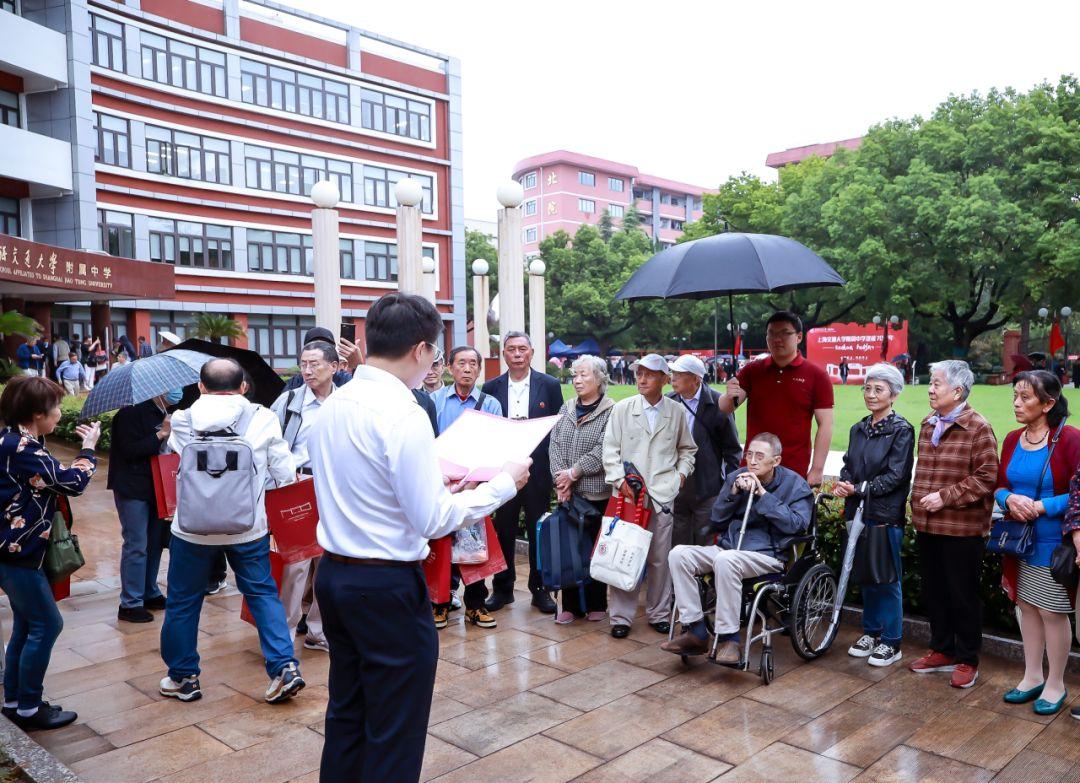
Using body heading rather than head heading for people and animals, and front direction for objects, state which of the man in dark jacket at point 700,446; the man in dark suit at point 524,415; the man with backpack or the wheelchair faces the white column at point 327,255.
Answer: the man with backpack

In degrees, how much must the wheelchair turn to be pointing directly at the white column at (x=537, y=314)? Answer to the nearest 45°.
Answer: approximately 135° to its right

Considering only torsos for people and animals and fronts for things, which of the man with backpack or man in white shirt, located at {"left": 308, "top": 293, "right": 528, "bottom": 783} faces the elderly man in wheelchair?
the man in white shirt

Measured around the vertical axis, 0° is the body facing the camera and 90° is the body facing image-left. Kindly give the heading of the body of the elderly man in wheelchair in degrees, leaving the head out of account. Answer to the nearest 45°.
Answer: approximately 45°

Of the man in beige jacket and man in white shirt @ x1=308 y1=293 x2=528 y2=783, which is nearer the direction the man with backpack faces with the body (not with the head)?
the man in beige jacket

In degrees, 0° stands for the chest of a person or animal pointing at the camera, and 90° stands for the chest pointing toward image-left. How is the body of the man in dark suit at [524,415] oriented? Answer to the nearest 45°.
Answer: approximately 0°

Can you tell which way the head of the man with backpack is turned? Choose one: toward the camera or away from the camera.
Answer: away from the camera

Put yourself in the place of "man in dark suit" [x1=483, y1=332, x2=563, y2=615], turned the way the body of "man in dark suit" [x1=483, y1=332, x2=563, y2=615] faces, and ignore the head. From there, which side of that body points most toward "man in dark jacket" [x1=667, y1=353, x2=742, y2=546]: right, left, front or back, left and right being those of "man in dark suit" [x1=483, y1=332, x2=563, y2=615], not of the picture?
left
